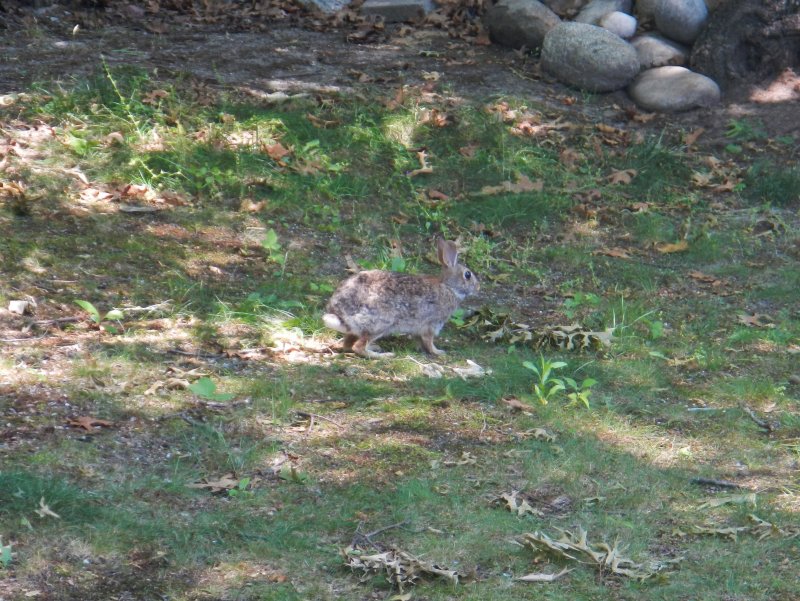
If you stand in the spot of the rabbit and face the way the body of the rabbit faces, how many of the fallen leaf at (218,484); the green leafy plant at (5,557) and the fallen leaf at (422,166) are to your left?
1

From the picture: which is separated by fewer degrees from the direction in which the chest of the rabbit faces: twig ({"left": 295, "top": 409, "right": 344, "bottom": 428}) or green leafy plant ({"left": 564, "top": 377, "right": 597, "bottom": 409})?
the green leafy plant

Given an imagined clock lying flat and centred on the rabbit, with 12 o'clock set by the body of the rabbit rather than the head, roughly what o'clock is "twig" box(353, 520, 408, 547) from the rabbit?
The twig is roughly at 3 o'clock from the rabbit.

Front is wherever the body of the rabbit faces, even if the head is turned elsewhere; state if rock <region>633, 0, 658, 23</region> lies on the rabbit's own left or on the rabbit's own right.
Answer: on the rabbit's own left

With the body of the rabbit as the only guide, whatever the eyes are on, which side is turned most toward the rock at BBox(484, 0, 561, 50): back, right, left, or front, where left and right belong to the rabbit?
left

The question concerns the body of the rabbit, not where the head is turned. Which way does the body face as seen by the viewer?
to the viewer's right

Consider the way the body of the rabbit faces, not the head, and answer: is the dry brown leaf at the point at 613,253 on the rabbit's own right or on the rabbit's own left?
on the rabbit's own left

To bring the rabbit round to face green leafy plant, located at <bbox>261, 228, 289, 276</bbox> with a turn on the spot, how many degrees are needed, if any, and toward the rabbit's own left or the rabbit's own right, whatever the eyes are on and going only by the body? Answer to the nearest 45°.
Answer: approximately 135° to the rabbit's own left

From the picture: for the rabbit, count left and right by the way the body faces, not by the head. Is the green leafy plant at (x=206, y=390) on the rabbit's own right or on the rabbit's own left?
on the rabbit's own right

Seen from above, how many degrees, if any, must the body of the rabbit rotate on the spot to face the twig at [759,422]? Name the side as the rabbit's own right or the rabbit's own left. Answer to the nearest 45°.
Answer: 0° — it already faces it

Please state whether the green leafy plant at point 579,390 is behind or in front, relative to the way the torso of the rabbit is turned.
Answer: in front

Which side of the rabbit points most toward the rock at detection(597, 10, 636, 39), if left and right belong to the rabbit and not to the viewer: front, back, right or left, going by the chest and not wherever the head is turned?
left

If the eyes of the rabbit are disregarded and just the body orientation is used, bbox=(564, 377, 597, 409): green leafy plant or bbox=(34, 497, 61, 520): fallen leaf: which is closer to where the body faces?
the green leafy plant

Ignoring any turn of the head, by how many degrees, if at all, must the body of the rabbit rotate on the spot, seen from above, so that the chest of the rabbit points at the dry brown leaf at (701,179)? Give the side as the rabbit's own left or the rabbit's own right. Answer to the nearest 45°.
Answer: approximately 45° to the rabbit's own left

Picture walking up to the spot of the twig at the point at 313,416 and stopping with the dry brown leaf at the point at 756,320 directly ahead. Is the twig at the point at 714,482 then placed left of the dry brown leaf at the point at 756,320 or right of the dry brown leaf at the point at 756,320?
right

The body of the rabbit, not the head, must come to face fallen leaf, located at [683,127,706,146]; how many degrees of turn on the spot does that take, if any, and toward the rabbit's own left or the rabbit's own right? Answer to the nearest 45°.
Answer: approximately 45° to the rabbit's own left
